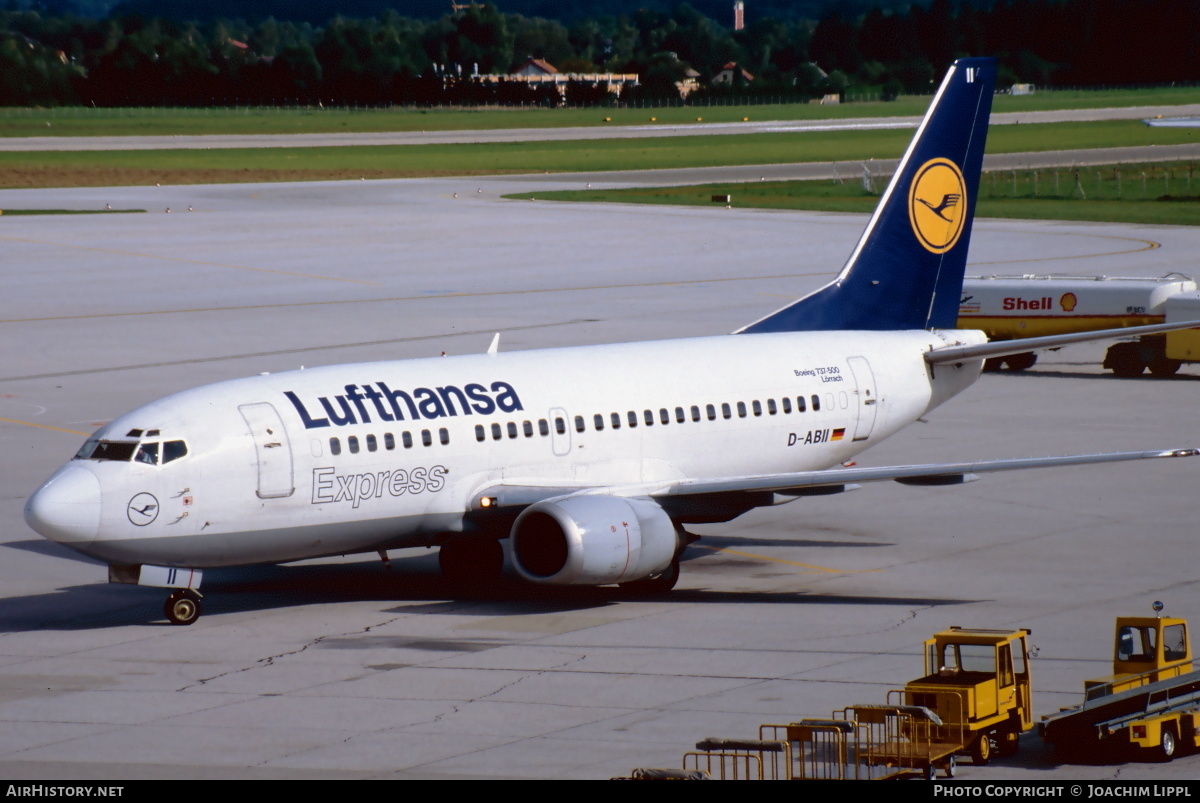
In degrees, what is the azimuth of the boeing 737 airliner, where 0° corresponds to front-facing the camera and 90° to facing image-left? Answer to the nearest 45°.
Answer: approximately 45°

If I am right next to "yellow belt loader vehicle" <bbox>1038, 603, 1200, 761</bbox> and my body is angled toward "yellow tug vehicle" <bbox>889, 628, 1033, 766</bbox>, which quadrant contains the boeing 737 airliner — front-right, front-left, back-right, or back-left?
front-right

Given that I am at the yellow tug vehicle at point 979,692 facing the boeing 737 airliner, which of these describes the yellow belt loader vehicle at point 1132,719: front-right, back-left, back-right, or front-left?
back-right

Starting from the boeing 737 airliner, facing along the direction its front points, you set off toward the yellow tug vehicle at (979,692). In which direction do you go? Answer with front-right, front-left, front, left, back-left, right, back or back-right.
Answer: left

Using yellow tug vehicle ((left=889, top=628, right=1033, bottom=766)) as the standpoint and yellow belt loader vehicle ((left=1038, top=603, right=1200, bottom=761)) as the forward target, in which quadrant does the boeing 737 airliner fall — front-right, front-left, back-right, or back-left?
back-left

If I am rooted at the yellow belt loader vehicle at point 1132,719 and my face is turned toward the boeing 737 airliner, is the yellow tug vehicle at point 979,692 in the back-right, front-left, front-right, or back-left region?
front-left

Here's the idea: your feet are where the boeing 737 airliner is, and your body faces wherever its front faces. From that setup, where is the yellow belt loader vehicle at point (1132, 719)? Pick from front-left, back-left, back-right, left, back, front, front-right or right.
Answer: left
